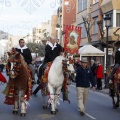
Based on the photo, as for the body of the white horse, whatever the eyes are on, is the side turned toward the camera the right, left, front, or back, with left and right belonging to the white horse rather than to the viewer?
front

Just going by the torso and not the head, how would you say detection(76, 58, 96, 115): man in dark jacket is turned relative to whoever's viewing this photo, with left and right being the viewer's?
facing the viewer

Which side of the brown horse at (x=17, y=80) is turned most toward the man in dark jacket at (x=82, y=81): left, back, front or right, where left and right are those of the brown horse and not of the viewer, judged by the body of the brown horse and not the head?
left

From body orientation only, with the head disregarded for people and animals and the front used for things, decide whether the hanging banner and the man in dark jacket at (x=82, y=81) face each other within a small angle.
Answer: no

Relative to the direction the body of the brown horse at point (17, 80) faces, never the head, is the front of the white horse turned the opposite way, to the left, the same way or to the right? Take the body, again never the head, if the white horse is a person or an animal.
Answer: the same way

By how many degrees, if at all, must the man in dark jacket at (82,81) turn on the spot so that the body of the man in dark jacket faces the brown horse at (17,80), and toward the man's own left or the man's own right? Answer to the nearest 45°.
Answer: approximately 90° to the man's own right

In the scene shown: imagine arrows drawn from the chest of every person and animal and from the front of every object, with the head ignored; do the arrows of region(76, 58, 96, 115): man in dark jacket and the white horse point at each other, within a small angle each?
no

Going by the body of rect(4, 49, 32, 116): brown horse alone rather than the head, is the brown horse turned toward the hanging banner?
no

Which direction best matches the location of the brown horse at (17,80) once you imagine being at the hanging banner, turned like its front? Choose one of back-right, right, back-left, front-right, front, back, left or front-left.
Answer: front

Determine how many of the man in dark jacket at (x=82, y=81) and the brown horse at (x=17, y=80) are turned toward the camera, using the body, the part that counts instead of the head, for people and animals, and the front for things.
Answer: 2

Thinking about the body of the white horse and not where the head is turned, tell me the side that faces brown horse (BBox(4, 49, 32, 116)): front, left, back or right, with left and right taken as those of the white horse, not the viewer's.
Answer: right

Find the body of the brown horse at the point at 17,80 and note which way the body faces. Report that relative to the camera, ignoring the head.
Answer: toward the camera

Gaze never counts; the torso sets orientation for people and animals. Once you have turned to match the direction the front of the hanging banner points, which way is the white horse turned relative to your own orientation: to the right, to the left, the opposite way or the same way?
the same way

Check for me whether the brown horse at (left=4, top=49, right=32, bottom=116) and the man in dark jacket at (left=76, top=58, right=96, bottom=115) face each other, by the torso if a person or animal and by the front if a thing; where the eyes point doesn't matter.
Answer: no
